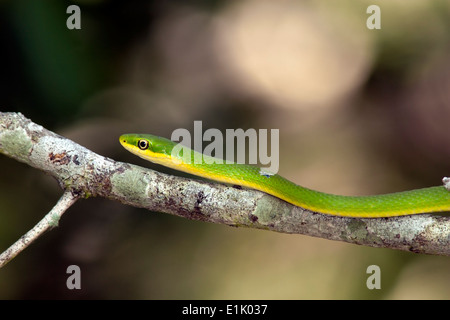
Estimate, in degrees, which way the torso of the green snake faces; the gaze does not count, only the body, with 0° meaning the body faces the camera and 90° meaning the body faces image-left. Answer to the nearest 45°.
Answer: approximately 90°
